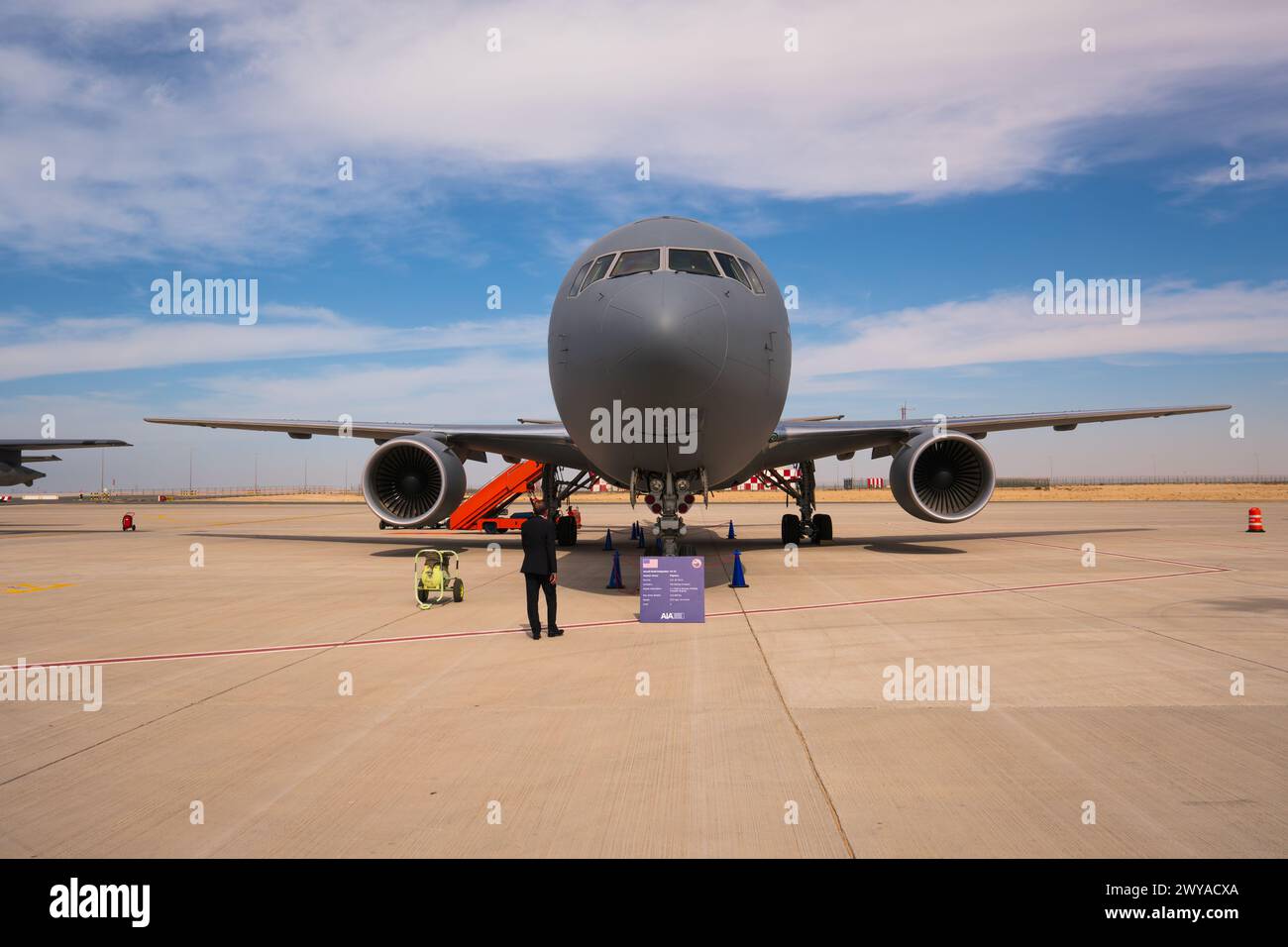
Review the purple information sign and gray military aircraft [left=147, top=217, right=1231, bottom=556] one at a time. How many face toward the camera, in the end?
2

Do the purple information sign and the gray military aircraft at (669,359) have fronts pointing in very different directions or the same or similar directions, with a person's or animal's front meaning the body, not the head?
same or similar directions

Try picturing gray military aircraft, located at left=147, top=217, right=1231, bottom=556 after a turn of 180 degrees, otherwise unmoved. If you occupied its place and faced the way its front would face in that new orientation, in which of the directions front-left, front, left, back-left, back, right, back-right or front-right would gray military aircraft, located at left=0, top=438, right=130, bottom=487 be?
front-left

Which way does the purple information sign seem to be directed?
toward the camera

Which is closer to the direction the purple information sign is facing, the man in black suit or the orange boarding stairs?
the man in black suit

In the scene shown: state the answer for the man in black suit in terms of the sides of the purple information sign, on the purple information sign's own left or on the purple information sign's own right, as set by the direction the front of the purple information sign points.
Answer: on the purple information sign's own right

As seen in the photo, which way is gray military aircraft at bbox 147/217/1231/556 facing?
toward the camera

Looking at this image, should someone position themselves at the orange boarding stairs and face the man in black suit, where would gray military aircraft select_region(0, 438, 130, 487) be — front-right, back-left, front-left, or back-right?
back-right

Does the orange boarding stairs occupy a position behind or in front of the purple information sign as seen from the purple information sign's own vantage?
behind
